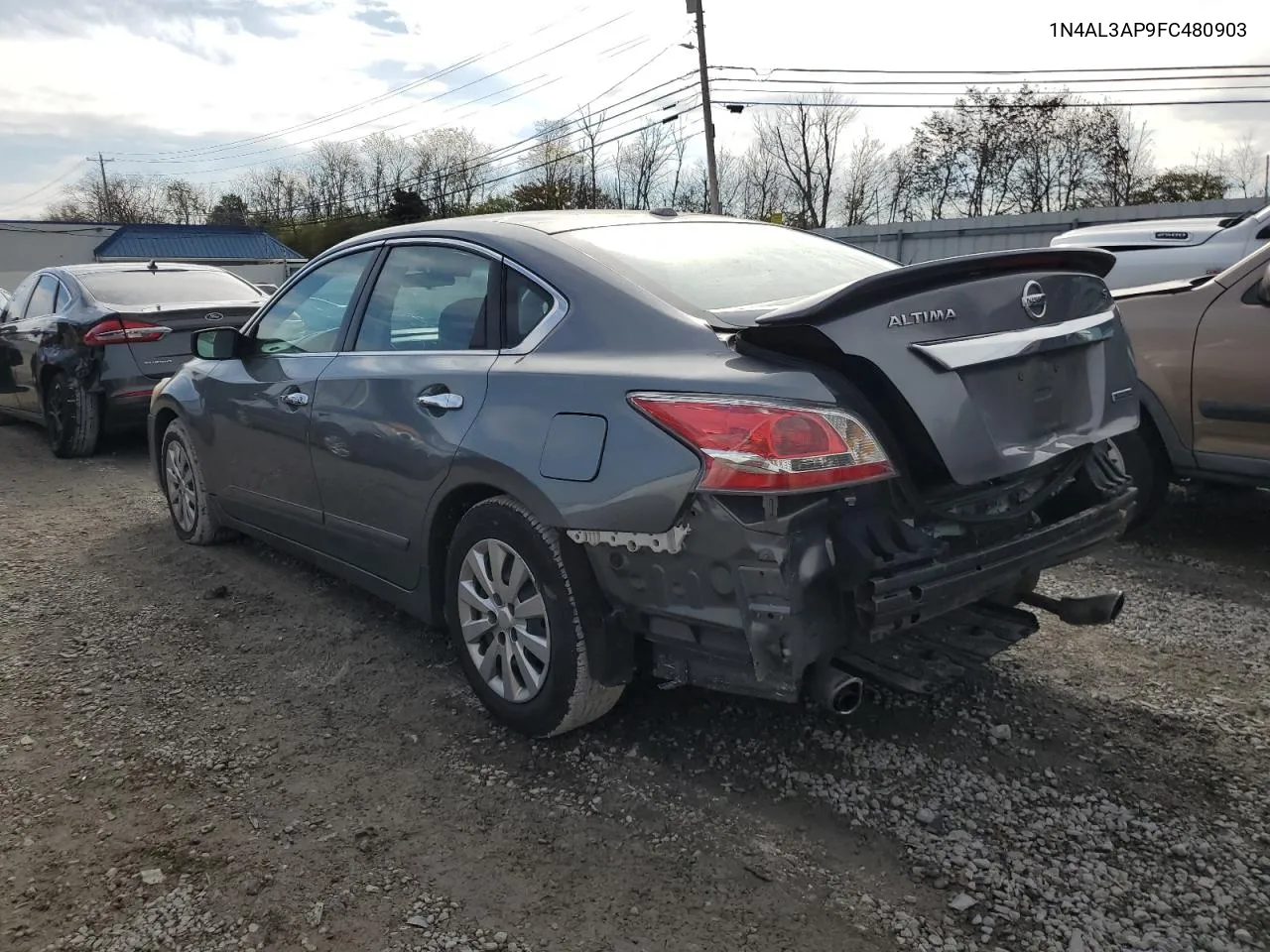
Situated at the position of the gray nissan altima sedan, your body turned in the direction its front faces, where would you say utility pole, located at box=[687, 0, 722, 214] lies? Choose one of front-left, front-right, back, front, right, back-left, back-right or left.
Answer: front-right

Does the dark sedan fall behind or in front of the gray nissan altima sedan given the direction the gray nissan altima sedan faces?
in front

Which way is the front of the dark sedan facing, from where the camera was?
facing away from the viewer and to the left of the viewer

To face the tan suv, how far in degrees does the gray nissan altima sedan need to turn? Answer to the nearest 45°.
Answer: approximately 90° to its right

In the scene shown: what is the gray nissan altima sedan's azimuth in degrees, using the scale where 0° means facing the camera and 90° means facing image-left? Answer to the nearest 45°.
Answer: approximately 135°

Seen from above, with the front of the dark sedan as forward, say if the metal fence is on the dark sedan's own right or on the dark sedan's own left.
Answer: on the dark sedan's own right

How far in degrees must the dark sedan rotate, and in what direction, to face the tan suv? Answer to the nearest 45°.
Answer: approximately 180°

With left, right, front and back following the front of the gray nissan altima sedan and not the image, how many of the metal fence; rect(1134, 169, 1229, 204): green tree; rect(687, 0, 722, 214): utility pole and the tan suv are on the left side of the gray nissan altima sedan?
0

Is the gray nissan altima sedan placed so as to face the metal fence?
no

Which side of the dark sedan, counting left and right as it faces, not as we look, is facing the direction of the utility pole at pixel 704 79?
right

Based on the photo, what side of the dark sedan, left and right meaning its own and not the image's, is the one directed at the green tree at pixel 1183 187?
right
